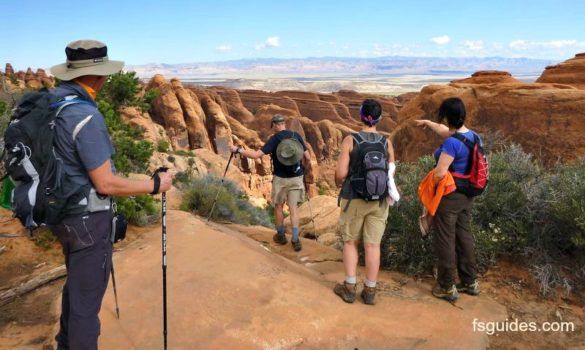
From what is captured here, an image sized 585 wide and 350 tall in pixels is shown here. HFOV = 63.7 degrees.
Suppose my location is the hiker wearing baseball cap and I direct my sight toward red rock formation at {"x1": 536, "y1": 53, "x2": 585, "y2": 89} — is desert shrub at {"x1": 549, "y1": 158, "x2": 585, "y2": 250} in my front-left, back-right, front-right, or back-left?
front-right

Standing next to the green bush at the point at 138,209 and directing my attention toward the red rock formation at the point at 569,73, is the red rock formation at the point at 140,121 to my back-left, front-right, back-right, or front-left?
front-left

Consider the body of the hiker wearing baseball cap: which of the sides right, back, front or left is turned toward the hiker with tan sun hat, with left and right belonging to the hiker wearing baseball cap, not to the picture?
back

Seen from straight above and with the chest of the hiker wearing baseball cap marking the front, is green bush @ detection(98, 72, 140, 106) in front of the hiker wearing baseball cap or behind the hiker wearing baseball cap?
in front

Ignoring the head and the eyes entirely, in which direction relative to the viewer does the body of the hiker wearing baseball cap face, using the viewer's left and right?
facing away from the viewer

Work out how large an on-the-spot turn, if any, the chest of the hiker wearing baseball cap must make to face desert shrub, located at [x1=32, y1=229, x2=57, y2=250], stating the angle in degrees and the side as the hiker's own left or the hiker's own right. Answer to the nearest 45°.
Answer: approximately 90° to the hiker's own left

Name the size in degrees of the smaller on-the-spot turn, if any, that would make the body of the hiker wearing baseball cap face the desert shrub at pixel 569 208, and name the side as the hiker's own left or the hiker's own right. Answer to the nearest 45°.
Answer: approximately 135° to the hiker's own right

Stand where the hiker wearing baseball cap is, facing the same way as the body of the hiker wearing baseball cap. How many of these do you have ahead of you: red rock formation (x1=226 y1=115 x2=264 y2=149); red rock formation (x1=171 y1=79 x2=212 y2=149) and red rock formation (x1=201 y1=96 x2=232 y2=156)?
3

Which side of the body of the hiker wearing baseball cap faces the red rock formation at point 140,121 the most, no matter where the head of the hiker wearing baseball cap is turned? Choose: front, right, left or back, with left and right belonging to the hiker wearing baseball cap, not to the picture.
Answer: front

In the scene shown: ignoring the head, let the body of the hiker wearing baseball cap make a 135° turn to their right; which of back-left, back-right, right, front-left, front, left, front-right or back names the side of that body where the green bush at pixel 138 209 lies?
back-right

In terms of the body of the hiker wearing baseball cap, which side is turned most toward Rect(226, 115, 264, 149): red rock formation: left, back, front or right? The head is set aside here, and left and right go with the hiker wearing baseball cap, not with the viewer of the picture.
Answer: front

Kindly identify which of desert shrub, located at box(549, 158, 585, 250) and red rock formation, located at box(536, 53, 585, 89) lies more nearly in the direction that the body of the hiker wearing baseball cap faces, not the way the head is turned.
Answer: the red rock formation

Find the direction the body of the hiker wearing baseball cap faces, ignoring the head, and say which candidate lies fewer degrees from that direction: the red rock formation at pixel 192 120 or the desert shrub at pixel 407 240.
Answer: the red rock formation

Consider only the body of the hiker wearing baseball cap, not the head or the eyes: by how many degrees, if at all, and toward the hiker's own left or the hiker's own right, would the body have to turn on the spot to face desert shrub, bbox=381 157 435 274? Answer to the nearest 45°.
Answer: approximately 135° to the hiker's own right

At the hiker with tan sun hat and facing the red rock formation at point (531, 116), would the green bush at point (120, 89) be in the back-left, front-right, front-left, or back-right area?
front-left
